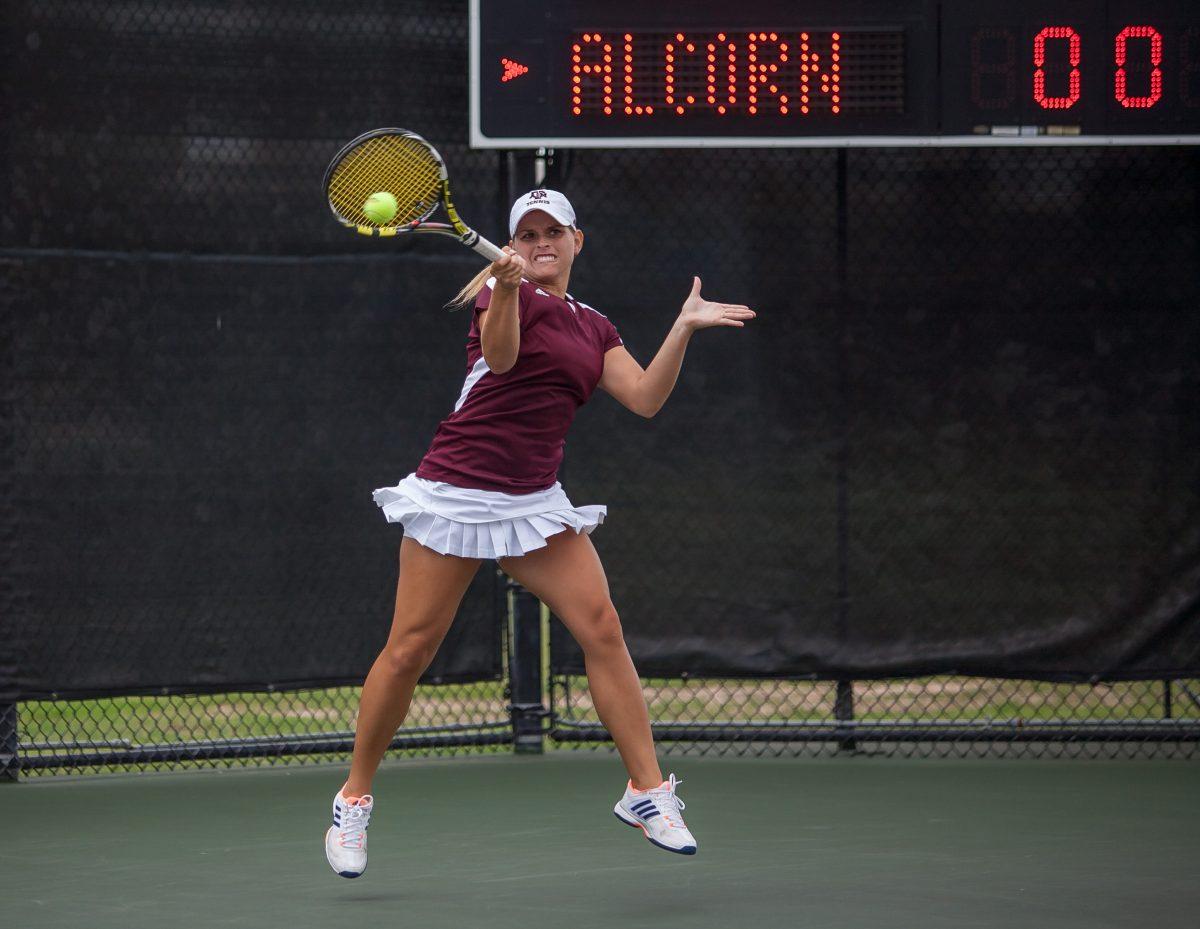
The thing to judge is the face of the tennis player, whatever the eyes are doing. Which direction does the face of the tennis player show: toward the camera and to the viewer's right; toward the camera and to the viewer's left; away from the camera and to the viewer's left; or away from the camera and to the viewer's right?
toward the camera and to the viewer's left

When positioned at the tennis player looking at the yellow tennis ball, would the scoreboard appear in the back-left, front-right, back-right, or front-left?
back-right

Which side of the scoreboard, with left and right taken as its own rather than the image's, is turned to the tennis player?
front

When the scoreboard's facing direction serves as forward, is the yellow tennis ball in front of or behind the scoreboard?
in front

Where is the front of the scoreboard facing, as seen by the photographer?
facing the viewer
